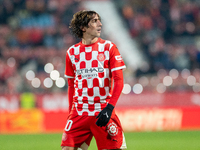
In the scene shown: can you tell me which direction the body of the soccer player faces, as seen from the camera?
toward the camera
